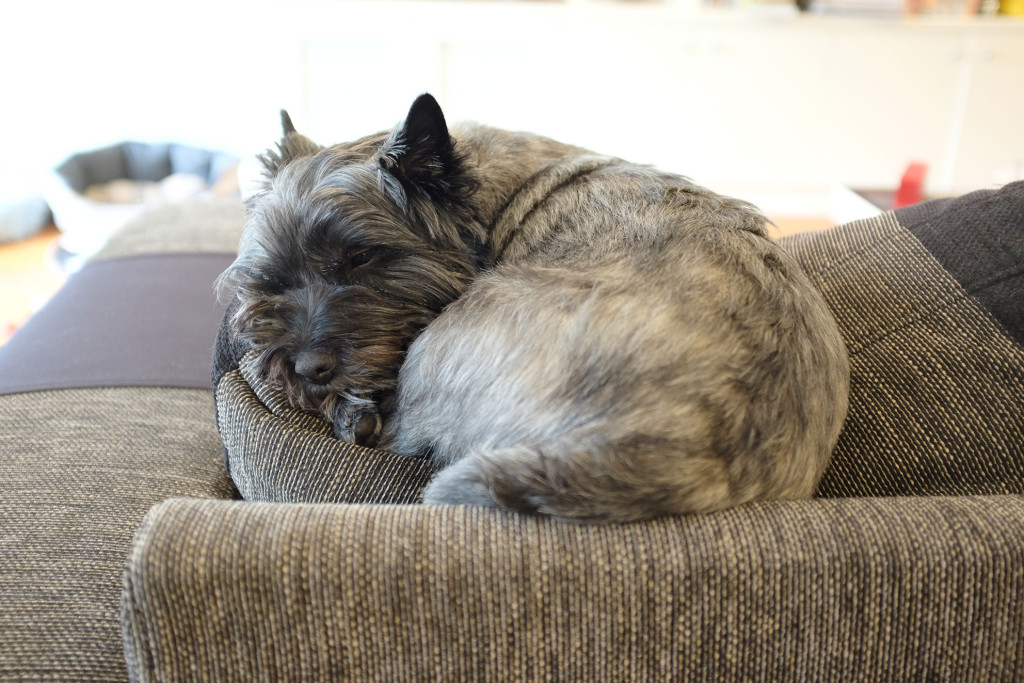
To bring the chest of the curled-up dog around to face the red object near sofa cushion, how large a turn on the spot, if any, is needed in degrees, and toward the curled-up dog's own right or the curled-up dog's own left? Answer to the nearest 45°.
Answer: approximately 180°

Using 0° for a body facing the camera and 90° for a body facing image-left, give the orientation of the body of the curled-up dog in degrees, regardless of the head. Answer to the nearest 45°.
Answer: approximately 45°

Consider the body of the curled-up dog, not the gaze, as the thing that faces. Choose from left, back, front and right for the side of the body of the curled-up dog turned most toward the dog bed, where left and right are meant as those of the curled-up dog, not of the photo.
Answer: right

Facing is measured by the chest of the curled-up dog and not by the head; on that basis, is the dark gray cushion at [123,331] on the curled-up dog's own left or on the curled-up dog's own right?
on the curled-up dog's own right

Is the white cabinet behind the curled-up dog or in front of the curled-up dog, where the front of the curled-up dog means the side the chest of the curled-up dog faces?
behind
